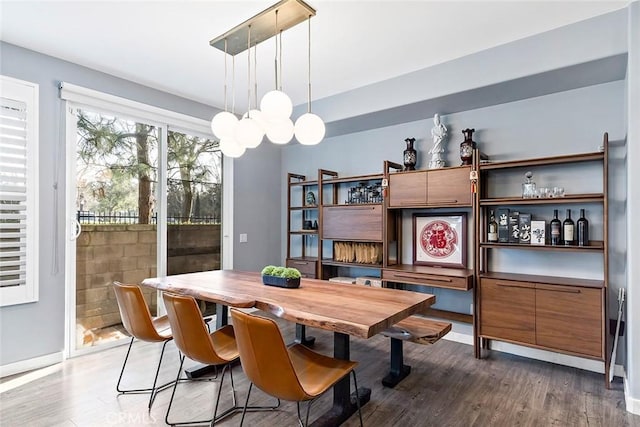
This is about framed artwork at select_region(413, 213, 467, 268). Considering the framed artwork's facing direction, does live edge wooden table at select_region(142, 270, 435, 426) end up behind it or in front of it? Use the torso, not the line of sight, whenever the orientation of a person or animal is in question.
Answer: in front

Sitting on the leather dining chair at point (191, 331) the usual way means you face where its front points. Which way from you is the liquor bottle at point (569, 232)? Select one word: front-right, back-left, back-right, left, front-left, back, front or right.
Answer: front-right

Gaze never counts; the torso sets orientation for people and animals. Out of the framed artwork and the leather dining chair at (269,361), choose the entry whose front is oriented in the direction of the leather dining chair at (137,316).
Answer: the framed artwork

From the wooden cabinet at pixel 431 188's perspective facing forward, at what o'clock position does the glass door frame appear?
The glass door frame is roughly at 1 o'clock from the wooden cabinet.

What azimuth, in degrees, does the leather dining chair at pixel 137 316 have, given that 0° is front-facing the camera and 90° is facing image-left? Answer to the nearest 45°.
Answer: approximately 225°

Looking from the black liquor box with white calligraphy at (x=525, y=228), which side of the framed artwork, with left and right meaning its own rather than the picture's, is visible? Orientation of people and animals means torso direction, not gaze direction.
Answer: left

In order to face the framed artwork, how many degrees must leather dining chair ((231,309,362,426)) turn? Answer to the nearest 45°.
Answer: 0° — it already faces it

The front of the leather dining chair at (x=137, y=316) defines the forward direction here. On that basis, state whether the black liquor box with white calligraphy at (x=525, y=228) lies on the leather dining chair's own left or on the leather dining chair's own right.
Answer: on the leather dining chair's own right

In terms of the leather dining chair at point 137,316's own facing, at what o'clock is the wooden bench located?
The wooden bench is roughly at 2 o'clock from the leather dining chair.

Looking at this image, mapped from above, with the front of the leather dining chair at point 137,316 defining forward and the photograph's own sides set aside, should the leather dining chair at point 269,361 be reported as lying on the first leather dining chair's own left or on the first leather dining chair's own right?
on the first leather dining chair's own right

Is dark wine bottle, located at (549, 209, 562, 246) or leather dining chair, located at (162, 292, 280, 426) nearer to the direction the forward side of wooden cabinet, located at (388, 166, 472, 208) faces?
the leather dining chair

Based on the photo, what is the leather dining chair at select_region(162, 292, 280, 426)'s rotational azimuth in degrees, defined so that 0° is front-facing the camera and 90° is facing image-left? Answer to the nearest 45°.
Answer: approximately 225°

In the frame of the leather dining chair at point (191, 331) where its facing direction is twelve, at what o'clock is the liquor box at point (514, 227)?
The liquor box is roughly at 1 o'clock from the leather dining chair.

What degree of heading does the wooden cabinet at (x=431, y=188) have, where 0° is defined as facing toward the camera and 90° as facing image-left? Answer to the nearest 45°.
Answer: approximately 45°

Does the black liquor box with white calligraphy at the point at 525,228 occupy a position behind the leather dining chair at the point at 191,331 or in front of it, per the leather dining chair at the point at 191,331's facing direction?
in front

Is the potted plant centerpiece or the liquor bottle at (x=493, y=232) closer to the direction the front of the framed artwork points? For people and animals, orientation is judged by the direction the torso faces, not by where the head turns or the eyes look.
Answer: the potted plant centerpiece

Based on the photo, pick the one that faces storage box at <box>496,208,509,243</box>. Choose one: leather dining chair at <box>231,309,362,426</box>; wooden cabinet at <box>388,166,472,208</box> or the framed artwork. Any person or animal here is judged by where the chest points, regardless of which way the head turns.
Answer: the leather dining chair

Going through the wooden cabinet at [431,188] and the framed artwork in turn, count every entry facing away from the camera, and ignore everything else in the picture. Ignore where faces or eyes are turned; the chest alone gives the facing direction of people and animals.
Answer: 0

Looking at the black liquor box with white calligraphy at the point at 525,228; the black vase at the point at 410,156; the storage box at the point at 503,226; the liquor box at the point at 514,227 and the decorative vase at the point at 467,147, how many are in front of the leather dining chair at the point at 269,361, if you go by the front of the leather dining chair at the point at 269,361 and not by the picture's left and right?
5
